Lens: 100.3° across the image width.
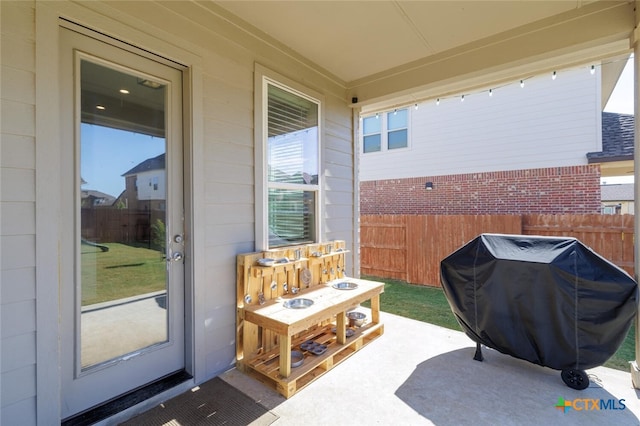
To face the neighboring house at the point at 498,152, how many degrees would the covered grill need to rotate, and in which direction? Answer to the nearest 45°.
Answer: approximately 135° to its right

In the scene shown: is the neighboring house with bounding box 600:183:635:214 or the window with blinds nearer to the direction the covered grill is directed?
the window with blinds

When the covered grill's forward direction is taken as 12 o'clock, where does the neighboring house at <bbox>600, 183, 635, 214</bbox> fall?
The neighboring house is roughly at 5 o'clock from the covered grill.

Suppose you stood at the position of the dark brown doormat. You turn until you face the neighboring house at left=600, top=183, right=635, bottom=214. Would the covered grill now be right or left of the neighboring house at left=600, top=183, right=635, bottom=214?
right

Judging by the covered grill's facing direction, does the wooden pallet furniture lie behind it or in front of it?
in front

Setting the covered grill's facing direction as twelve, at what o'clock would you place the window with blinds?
The window with blinds is roughly at 3 o'clock from the covered grill.

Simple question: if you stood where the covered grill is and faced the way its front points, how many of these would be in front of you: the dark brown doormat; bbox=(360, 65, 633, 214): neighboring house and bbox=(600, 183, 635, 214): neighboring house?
1

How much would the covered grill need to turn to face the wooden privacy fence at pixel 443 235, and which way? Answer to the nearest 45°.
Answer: approximately 180°

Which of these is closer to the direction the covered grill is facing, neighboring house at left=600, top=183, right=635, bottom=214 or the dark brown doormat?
the dark brown doormat

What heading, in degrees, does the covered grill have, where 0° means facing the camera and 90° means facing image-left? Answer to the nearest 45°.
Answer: approximately 45°

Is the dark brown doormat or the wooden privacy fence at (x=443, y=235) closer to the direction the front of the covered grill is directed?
the dark brown doormat
